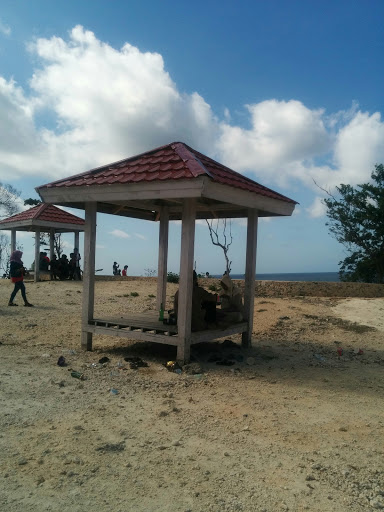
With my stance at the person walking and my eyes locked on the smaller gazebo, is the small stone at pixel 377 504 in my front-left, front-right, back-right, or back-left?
back-right

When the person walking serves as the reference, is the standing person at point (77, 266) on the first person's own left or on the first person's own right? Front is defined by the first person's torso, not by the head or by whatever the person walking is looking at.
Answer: on the first person's own left
